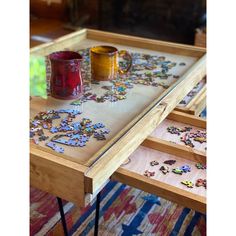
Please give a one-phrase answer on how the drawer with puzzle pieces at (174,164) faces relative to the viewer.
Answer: facing the viewer and to the right of the viewer
